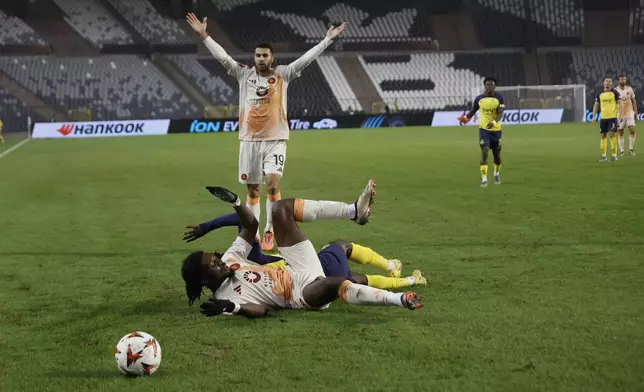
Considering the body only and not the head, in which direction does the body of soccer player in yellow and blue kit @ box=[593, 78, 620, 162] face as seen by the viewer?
toward the camera

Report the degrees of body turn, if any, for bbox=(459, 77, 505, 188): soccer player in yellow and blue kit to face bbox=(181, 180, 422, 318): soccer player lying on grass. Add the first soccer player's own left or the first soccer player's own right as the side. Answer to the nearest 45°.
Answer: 0° — they already face them

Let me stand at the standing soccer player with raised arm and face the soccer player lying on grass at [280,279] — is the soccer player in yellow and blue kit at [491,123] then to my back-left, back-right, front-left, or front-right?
back-left

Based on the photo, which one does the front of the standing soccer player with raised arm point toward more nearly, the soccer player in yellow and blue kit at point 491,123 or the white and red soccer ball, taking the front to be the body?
the white and red soccer ball

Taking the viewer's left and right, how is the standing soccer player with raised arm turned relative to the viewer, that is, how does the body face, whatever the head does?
facing the viewer

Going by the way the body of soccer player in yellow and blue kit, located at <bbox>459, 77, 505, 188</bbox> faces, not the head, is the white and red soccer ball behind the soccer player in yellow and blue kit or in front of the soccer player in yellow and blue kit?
in front

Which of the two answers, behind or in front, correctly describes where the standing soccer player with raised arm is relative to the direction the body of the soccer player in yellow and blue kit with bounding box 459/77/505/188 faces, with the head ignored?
in front

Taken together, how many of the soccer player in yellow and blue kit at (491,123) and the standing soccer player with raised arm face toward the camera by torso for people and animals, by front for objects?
2

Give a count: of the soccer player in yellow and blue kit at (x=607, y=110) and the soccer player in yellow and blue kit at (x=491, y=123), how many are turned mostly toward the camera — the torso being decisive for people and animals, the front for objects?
2

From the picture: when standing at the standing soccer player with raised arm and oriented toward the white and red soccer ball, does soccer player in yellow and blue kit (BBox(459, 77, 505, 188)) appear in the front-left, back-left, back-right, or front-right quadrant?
back-left

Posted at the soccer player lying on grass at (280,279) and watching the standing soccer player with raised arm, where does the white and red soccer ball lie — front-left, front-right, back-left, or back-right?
back-left

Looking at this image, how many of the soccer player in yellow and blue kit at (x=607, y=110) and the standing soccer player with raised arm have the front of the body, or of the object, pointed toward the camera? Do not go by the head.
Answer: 2

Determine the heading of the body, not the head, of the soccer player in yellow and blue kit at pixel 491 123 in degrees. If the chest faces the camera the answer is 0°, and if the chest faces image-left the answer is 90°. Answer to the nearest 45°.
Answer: approximately 0°

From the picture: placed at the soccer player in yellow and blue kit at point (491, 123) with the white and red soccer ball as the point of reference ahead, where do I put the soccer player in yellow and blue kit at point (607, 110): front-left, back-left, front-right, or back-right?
back-left
